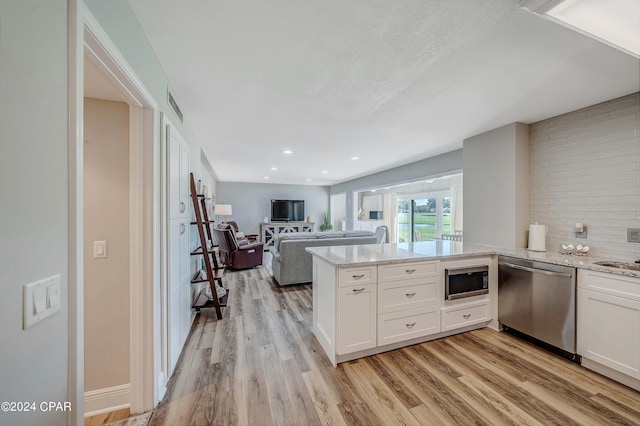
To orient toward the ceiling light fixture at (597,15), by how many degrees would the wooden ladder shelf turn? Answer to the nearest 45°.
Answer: approximately 45° to its right

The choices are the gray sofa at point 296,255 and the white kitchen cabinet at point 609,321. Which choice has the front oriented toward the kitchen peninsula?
the white kitchen cabinet

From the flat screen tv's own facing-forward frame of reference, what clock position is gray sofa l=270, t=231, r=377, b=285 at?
The gray sofa is roughly at 12 o'clock from the flat screen tv.

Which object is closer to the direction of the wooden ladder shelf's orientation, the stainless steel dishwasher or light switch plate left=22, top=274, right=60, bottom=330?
the stainless steel dishwasher

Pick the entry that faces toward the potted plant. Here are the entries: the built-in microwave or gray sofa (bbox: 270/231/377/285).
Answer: the gray sofa

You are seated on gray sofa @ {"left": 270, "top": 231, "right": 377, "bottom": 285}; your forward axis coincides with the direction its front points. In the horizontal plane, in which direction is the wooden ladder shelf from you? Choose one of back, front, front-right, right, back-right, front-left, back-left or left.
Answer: back-left

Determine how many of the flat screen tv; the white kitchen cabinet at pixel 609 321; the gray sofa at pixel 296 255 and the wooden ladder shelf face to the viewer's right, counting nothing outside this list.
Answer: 1

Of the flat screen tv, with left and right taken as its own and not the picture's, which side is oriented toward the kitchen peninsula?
front

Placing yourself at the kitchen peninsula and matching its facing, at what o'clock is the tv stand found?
The tv stand is roughly at 6 o'clock from the kitchen peninsula.

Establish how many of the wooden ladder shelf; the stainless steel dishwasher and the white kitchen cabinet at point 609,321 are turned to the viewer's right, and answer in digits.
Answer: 1

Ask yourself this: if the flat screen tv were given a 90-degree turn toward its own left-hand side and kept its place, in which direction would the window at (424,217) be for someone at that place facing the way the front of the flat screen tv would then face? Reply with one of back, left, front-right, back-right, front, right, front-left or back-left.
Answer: front-right

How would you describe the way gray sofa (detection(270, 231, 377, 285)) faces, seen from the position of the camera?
facing away from the viewer

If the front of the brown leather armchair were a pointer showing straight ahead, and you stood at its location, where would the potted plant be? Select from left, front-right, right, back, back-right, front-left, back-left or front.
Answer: front

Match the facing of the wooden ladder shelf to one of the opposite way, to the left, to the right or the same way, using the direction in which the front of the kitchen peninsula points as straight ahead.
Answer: to the left
